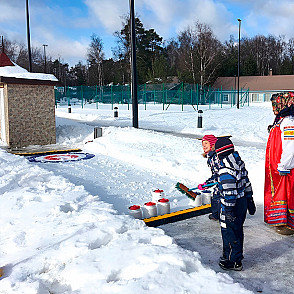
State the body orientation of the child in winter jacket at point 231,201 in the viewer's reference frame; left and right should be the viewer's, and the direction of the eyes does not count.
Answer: facing away from the viewer and to the left of the viewer

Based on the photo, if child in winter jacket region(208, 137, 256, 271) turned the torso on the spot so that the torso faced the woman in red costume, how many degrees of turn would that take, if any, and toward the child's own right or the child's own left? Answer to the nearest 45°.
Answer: approximately 90° to the child's own right

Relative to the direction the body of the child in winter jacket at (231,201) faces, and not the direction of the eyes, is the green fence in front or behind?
in front

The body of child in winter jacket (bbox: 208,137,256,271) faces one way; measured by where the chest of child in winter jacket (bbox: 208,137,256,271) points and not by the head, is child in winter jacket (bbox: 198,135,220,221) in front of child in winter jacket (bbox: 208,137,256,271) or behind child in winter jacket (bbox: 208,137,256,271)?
in front

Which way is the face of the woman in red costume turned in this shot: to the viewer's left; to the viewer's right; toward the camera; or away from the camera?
to the viewer's left

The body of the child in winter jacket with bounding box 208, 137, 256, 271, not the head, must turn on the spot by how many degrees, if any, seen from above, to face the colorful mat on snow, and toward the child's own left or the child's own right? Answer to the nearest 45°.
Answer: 0° — they already face it

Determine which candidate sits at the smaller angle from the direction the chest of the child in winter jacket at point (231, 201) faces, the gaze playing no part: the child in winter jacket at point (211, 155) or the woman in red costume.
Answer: the child in winter jacket
